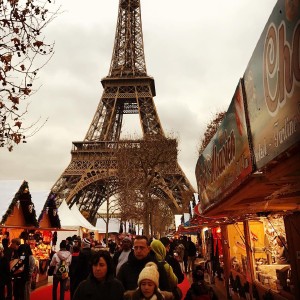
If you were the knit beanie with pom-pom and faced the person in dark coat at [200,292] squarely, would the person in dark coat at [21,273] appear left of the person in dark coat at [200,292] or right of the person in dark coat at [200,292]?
left

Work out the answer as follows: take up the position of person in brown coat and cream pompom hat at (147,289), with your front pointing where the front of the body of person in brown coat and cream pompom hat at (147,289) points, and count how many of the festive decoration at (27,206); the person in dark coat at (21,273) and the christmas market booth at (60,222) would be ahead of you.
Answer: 0

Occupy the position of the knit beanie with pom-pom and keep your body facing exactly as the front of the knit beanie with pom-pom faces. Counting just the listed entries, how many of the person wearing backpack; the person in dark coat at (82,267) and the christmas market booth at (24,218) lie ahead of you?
0

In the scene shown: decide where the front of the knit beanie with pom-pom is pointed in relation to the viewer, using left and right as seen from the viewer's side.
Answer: facing the viewer

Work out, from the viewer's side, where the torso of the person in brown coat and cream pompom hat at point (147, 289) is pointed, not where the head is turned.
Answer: toward the camera

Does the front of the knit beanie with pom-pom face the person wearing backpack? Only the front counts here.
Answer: no

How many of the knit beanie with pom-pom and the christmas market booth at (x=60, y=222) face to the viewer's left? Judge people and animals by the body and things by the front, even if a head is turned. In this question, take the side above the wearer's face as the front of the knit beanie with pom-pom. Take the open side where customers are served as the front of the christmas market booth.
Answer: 0

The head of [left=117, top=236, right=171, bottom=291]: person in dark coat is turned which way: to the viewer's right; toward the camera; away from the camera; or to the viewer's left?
toward the camera

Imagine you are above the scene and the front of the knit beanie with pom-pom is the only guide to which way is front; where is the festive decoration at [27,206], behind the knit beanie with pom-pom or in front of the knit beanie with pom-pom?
behind

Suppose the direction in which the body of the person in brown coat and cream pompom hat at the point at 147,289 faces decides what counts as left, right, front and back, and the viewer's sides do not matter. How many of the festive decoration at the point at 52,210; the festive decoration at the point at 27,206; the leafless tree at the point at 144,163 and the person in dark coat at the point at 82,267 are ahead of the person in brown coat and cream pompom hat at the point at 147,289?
0

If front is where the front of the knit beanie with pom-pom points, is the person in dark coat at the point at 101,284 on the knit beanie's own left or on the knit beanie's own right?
on the knit beanie's own right

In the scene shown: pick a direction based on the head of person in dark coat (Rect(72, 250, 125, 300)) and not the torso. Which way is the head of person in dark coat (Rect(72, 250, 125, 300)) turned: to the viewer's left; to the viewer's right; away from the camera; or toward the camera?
toward the camera

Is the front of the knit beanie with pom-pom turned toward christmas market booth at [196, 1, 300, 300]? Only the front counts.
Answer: no

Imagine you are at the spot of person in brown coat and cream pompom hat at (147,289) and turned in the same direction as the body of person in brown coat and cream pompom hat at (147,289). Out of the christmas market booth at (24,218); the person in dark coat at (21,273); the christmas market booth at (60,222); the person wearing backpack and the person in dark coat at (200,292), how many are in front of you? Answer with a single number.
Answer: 0

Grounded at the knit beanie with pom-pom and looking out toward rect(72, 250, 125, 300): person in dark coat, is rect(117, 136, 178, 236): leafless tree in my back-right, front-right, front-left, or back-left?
front-right

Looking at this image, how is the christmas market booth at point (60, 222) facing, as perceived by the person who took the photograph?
facing the viewer and to the right of the viewer

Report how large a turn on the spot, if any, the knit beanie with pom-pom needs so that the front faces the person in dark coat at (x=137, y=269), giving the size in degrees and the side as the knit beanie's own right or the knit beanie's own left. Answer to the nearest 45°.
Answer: approximately 180°

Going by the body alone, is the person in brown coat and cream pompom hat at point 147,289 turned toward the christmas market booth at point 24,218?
no

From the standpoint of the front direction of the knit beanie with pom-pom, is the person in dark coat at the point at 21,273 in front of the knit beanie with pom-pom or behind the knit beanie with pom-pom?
behind
